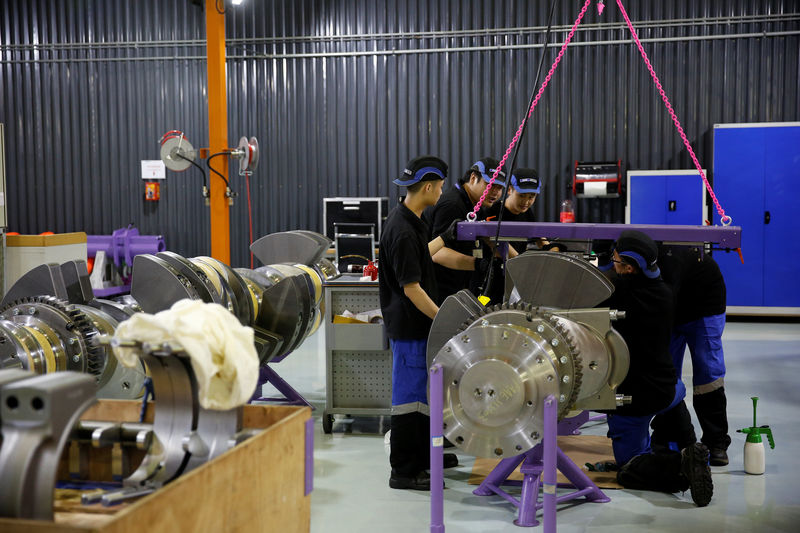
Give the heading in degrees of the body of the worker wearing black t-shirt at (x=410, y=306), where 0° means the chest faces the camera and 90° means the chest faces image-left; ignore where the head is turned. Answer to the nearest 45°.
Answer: approximately 270°

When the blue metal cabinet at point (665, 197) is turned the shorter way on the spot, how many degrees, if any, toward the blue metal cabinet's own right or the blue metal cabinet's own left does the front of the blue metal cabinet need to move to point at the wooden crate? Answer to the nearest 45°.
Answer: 0° — it already faces it

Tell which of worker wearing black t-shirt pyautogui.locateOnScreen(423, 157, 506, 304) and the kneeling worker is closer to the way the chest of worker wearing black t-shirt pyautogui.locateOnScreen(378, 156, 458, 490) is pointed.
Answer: the kneeling worker

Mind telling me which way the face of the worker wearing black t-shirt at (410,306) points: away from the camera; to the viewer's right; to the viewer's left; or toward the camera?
to the viewer's right

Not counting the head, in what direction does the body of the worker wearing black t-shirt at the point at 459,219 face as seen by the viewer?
to the viewer's right

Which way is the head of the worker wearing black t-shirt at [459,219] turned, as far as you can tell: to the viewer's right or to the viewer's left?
to the viewer's right

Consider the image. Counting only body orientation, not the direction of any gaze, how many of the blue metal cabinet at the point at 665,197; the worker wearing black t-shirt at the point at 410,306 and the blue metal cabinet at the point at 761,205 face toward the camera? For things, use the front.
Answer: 2

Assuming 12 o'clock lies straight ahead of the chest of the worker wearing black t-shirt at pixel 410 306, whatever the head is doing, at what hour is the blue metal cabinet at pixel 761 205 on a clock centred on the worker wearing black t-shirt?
The blue metal cabinet is roughly at 10 o'clock from the worker wearing black t-shirt.

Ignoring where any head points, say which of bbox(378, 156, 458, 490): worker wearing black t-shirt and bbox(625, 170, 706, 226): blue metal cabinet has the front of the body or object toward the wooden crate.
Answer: the blue metal cabinet
